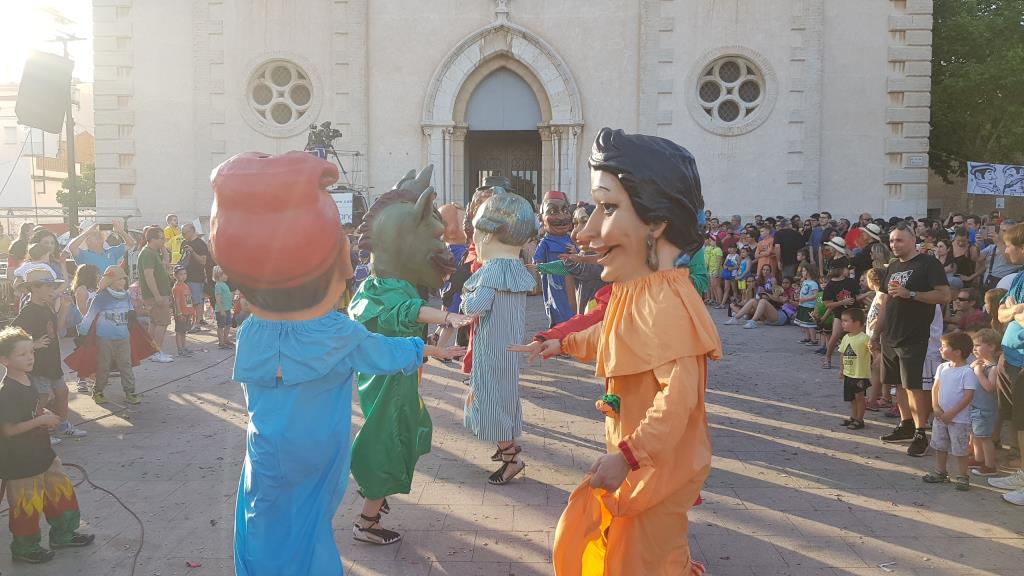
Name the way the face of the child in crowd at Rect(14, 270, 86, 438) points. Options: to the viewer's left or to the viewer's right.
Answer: to the viewer's right

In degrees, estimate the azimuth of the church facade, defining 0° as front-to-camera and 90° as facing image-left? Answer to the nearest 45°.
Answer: approximately 0°

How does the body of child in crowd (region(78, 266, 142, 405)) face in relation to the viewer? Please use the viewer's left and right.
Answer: facing the viewer and to the right of the viewer

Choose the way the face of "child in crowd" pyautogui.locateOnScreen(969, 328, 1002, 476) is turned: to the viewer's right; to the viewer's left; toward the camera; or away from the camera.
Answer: to the viewer's left

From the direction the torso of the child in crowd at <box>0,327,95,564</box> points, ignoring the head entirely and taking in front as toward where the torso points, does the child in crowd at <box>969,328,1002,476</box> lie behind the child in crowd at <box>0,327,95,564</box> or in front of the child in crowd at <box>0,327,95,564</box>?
in front

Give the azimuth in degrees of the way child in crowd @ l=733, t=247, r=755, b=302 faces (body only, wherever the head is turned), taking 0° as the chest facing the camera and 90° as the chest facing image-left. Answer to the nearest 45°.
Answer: approximately 45°

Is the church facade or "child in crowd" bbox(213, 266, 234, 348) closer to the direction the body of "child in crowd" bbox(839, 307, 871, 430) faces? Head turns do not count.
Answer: the child in crowd

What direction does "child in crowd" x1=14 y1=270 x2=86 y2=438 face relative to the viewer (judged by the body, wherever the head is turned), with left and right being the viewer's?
facing to the right of the viewer

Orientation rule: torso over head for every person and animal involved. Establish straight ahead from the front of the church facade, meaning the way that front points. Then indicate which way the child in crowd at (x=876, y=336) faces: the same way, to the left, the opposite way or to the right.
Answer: to the right

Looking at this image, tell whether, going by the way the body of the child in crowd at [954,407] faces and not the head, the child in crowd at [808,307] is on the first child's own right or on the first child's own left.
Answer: on the first child's own right

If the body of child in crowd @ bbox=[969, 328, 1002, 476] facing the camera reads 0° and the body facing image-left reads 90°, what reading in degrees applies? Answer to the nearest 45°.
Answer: approximately 90°
